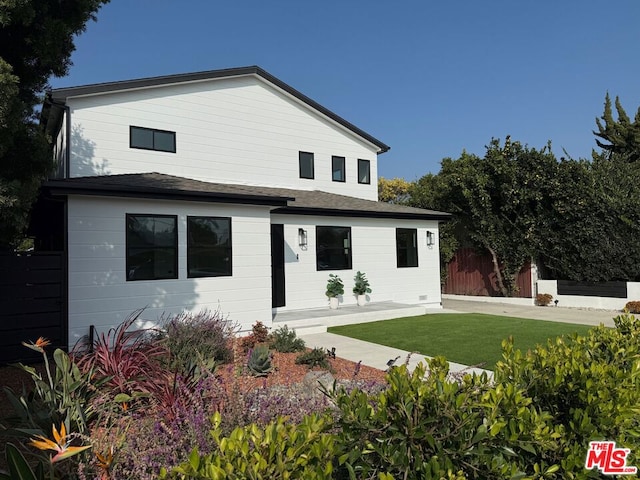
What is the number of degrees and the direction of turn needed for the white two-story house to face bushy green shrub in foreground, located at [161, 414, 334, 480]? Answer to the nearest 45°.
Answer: approximately 45° to its right

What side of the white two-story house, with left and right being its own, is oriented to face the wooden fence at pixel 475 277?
left

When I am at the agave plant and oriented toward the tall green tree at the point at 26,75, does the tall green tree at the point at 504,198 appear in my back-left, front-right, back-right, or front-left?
back-right

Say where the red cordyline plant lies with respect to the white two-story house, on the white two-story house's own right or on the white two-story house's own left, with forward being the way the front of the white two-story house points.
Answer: on the white two-story house's own right

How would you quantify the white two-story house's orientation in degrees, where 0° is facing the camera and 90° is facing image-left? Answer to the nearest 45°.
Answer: approximately 315°
